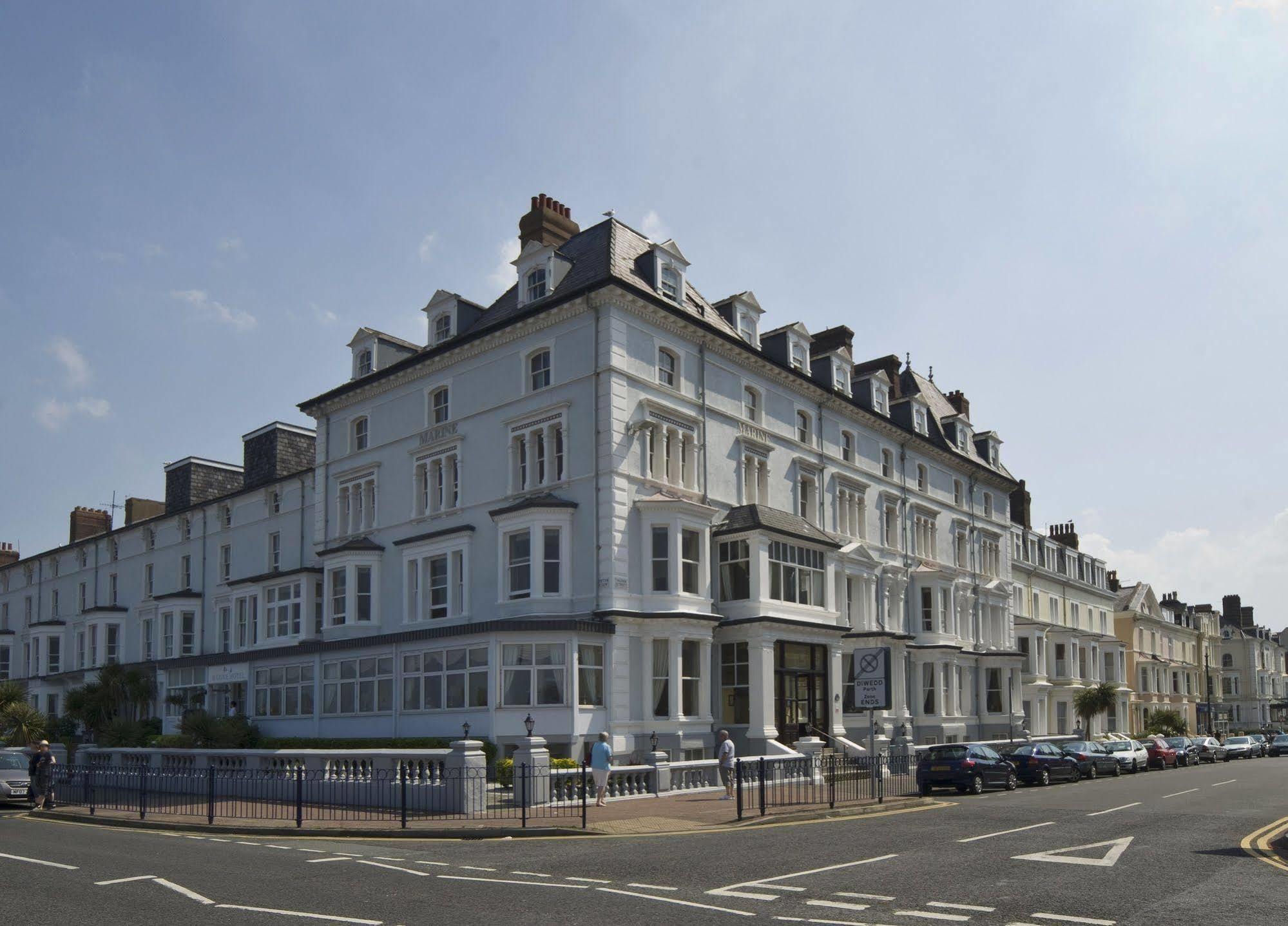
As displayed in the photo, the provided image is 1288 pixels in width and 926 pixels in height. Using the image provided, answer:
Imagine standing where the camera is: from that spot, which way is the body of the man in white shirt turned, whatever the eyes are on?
to the viewer's left

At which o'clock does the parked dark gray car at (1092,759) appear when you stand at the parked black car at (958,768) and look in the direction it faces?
the parked dark gray car at (1092,759) is roughly at 11 o'clock from the parked black car at (958,768).

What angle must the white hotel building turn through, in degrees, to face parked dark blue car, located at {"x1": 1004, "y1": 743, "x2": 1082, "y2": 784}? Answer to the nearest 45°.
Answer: approximately 45° to its left

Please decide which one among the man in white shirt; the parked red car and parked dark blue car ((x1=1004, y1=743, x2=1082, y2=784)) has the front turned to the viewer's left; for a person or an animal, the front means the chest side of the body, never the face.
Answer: the man in white shirt

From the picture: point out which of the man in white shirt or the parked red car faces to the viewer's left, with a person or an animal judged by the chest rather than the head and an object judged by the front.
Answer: the man in white shirt

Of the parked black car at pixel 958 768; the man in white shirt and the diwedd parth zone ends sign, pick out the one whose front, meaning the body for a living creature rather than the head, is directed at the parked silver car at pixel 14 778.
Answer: the man in white shirt

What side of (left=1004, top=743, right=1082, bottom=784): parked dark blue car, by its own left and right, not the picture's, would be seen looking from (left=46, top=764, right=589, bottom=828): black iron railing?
back

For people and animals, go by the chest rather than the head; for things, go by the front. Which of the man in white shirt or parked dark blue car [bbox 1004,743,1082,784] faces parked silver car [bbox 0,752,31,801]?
the man in white shirt

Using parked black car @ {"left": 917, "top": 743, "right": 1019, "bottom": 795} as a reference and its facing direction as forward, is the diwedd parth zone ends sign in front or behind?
behind

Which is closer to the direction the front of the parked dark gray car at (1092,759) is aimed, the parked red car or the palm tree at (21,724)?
the parked red car
